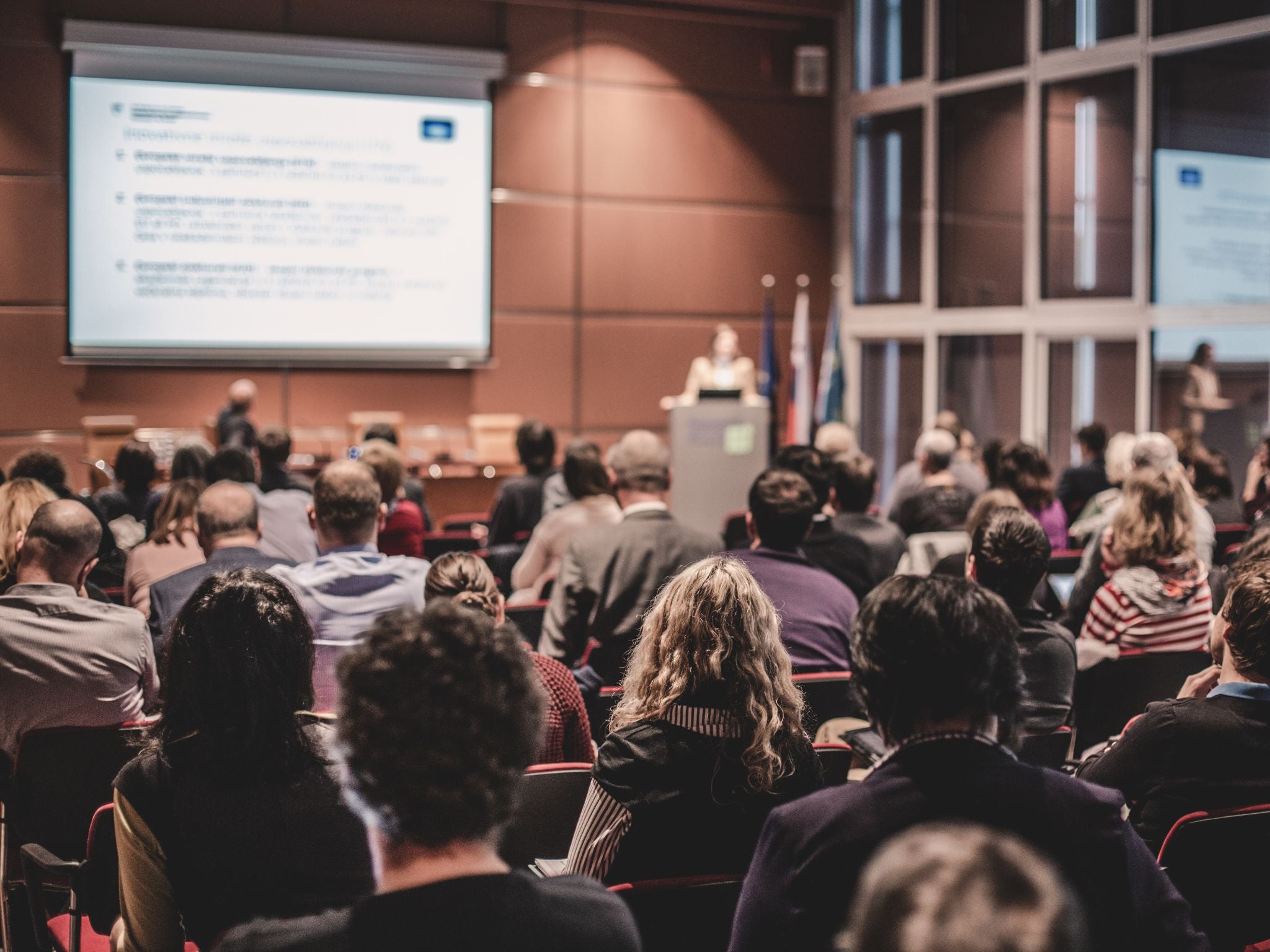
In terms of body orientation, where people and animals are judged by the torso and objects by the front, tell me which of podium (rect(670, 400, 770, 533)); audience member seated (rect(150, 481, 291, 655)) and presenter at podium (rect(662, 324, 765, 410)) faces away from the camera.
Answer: the audience member seated

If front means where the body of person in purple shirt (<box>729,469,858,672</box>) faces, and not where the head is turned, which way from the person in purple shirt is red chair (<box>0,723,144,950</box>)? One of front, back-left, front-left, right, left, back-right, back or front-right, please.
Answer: back-left

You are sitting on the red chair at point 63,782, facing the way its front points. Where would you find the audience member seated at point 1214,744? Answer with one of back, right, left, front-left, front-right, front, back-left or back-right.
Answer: back-right

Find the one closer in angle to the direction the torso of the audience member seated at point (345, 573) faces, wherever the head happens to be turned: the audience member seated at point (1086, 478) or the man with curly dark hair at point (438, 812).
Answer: the audience member seated

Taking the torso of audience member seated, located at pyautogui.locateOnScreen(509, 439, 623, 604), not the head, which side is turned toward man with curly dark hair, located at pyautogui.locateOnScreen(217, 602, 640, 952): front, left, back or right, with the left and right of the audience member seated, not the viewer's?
back

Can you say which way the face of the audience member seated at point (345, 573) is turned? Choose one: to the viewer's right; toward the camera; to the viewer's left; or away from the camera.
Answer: away from the camera

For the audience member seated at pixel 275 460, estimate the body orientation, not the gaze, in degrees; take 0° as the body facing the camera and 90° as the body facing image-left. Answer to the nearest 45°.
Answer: approximately 180°

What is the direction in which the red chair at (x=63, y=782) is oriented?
away from the camera

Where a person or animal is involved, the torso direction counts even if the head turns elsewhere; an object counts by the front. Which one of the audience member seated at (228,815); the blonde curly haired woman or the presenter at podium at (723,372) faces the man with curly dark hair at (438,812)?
the presenter at podium

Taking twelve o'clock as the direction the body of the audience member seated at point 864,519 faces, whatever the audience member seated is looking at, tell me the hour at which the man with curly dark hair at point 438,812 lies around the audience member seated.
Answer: The man with curly dark hair is roughly at 6 o'clock from the audience member seated.

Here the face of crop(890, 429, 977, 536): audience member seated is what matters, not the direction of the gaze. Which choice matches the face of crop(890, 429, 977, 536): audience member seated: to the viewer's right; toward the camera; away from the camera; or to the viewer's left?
away from the camera

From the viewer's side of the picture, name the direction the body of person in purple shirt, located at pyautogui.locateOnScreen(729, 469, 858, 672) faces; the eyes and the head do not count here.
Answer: away from the camera

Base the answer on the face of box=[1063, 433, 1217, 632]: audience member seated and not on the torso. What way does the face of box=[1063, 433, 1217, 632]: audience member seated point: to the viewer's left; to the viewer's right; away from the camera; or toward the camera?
away from the camera

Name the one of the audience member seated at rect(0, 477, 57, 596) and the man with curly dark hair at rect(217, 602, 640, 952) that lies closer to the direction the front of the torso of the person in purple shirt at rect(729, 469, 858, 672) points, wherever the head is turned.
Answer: the audience member seated

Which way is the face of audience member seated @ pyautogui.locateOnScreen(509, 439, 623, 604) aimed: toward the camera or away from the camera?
away from the camera

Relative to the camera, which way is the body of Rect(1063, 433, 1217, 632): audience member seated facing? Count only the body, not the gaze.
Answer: away from the camera
